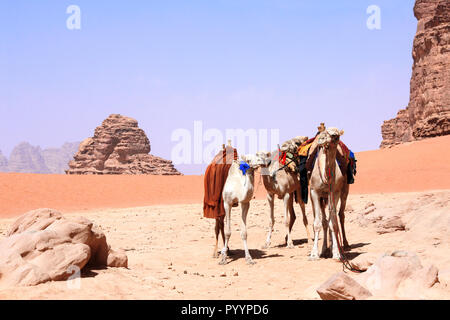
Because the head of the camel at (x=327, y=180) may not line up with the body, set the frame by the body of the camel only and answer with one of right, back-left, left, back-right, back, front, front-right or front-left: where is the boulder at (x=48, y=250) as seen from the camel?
front-right

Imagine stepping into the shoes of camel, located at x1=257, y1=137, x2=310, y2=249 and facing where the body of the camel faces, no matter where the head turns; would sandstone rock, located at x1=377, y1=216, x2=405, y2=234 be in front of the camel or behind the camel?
behind

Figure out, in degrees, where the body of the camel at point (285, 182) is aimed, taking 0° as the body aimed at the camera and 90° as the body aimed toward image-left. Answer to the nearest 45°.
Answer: approximately 45°

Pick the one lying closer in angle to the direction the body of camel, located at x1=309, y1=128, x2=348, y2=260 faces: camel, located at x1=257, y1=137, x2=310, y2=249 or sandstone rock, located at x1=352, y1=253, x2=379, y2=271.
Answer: the sandstone rock

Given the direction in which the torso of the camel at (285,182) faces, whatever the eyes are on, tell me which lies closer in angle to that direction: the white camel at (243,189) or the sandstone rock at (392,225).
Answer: the white camel

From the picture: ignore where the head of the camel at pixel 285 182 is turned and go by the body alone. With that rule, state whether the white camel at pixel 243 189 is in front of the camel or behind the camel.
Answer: in front

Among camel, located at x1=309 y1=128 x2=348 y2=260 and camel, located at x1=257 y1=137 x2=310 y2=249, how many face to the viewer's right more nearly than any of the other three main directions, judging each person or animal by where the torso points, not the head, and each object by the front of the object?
0

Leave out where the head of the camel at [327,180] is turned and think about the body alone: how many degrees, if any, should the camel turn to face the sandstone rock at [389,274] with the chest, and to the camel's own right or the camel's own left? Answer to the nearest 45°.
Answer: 0° — it already faces it

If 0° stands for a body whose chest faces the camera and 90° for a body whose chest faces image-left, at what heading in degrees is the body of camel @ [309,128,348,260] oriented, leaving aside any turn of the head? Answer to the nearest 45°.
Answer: approximately 0°

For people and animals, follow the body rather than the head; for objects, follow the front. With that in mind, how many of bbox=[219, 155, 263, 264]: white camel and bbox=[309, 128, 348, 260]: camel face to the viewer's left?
0

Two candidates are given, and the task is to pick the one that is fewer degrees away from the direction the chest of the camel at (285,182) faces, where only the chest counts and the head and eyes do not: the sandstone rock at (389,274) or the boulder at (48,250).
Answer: the boulder

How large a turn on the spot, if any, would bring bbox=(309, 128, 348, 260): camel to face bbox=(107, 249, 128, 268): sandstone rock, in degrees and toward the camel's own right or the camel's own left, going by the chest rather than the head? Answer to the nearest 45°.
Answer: approximately 45° to the camel's own right
